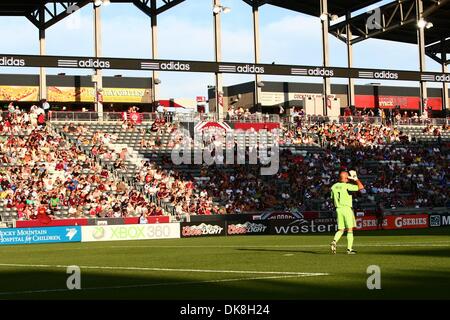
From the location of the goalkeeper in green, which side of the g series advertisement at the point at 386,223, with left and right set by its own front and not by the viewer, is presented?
front

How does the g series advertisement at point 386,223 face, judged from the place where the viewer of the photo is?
facing the viewer
